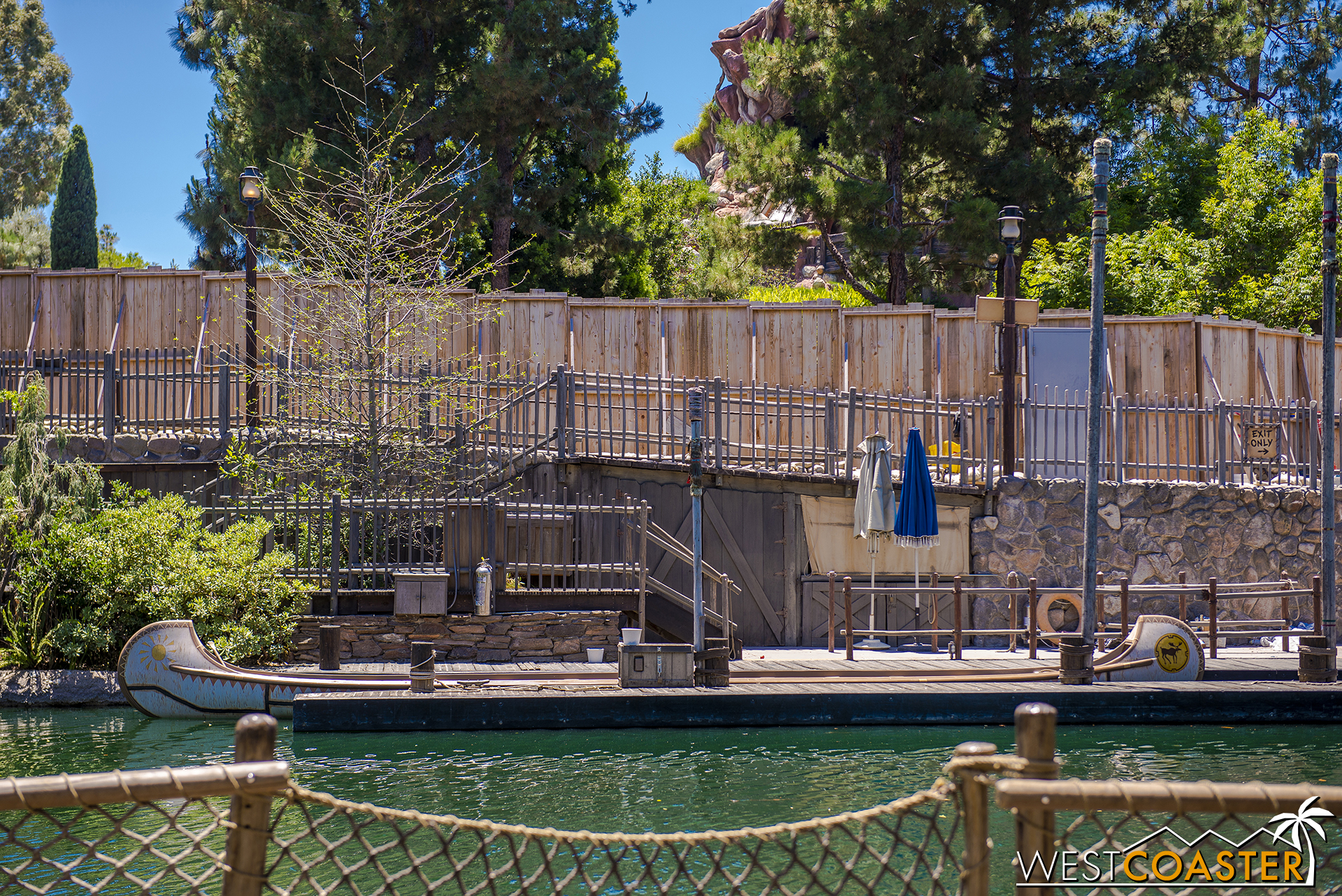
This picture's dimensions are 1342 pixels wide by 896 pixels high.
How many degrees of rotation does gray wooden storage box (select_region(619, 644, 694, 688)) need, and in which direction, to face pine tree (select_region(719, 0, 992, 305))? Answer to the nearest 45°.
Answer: approximately 180°

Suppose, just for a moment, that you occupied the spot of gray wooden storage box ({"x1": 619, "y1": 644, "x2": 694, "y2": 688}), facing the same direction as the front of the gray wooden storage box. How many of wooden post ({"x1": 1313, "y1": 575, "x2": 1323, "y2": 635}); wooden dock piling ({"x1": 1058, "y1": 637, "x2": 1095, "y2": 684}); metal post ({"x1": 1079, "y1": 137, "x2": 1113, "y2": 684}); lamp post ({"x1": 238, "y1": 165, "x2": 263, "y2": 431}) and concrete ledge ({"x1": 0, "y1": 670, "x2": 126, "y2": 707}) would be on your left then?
3

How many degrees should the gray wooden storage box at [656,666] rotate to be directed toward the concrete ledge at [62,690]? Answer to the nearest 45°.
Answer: approximately 90° to its right

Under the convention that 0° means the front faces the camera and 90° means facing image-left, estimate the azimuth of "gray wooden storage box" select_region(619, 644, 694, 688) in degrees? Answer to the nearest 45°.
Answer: approximately 0°
